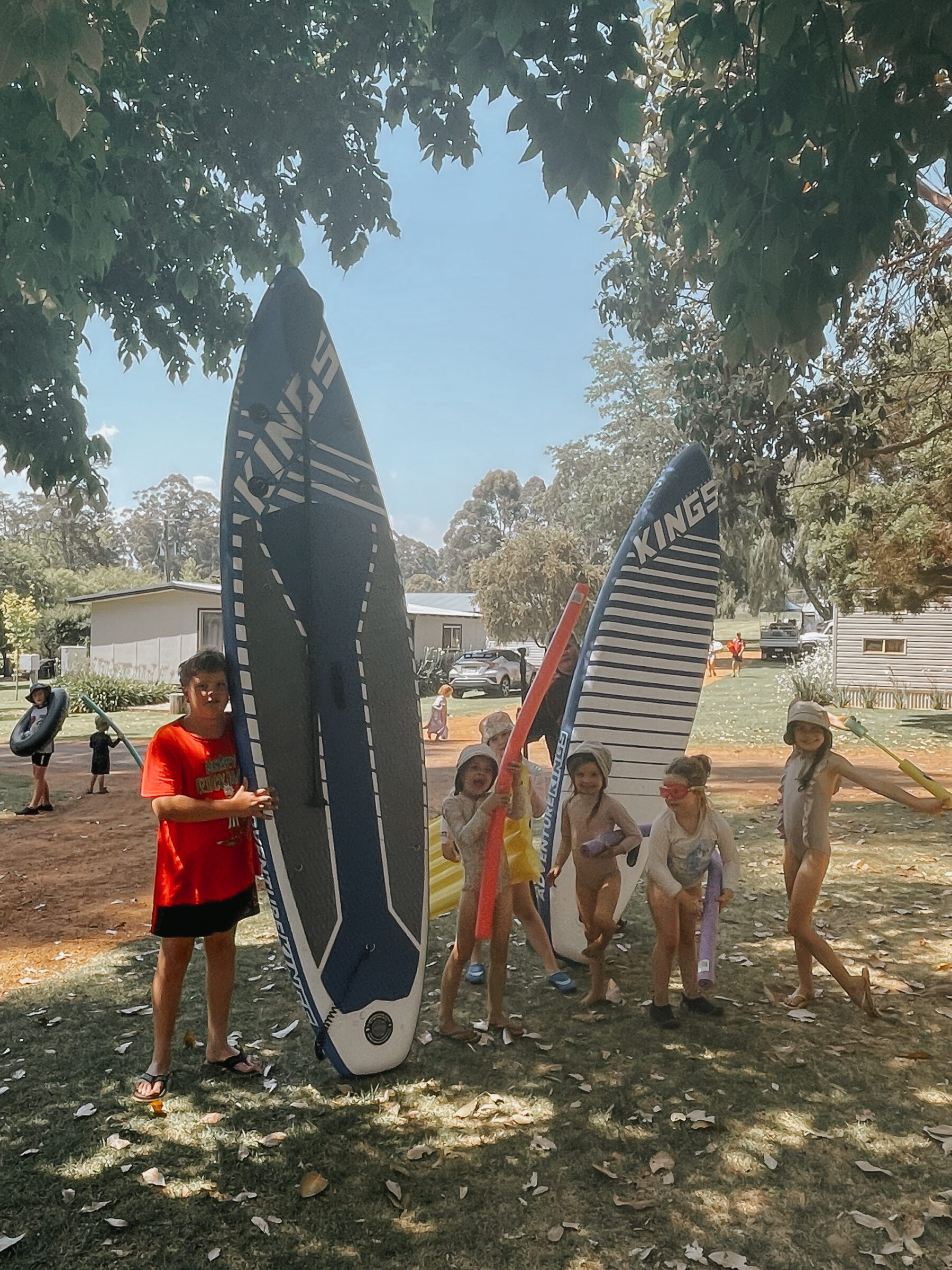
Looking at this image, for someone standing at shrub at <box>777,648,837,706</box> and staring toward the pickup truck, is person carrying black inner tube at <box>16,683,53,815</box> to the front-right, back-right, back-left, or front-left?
back-left

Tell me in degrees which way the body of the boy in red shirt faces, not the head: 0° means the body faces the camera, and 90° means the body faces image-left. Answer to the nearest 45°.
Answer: approximately 315°

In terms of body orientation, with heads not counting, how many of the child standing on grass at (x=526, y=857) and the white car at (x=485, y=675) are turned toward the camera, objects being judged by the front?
1

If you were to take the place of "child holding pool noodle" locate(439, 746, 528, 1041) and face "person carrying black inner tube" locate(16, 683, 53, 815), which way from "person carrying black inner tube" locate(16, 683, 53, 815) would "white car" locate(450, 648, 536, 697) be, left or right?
right

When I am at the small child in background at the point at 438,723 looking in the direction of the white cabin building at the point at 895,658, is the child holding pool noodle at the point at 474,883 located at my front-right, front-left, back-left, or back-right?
back-right

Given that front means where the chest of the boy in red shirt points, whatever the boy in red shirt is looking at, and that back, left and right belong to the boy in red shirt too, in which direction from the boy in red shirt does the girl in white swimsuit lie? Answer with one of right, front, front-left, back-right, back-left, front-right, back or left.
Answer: front-left

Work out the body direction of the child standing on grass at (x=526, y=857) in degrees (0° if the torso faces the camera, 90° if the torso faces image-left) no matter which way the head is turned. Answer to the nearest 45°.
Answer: approximately 0°

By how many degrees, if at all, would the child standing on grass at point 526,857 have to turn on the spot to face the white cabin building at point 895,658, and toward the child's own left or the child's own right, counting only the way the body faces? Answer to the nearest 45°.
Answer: approximately 135° to the child's own left

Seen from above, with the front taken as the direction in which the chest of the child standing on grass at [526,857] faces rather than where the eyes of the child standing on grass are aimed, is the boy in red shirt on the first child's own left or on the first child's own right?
on the first child's own right

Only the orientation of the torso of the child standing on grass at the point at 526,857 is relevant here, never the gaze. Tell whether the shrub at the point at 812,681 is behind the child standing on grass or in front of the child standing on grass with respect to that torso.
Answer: behind

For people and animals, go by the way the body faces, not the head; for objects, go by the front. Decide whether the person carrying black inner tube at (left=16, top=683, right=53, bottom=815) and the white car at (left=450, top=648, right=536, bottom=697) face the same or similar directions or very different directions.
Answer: very different directions

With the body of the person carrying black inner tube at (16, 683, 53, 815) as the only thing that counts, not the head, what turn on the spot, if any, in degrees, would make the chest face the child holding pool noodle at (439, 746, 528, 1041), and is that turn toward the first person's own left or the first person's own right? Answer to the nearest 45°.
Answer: approximately 45° to the first person's own left
